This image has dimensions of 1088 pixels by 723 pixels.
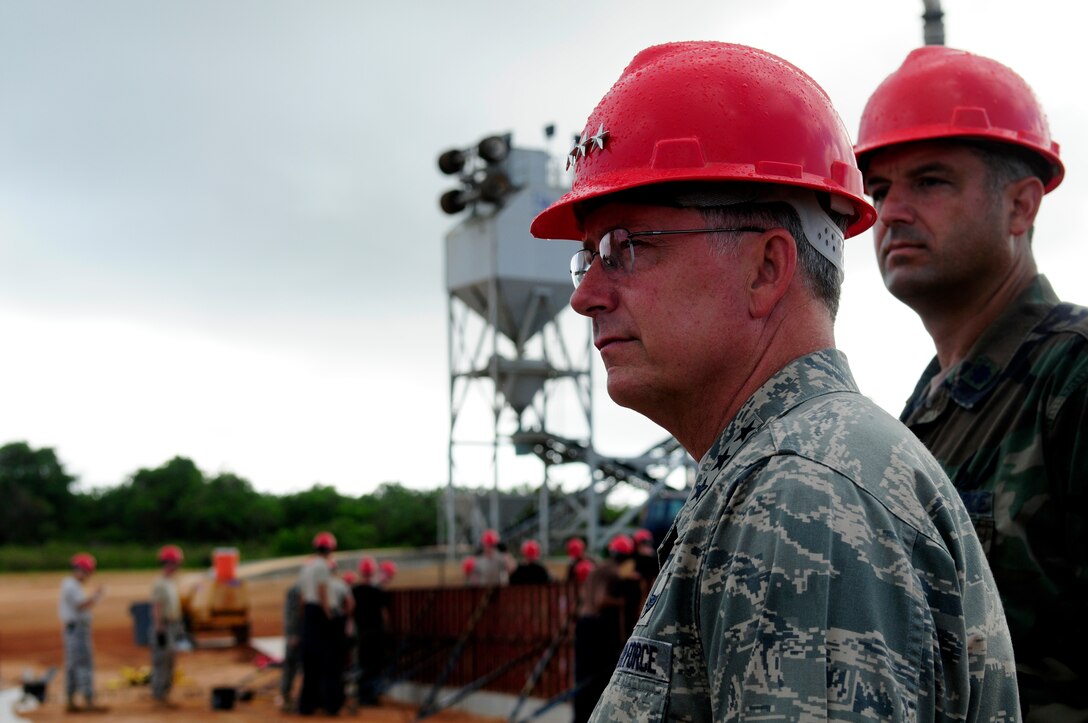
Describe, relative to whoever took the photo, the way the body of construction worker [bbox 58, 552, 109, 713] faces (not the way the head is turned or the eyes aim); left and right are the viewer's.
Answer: facing to the right of the viewer

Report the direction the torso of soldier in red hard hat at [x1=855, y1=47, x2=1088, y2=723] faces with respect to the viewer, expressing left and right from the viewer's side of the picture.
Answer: facing the viewer and to the left of the viewer

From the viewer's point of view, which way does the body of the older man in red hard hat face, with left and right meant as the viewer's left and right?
facing to the left of the viewer

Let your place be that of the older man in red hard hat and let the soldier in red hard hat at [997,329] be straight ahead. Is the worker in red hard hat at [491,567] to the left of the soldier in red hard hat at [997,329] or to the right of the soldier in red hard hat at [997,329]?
left

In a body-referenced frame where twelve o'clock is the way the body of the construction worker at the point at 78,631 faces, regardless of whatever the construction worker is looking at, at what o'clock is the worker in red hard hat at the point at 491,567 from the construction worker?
The worker in red hard hat is roughly at 12 o'clock from the construction worker.

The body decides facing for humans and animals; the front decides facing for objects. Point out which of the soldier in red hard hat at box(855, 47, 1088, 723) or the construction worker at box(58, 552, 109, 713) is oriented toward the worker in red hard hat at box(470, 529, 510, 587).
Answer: the construction worker

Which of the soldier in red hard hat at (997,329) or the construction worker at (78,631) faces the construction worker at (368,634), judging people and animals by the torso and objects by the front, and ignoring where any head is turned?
the construction worker at (78,631)

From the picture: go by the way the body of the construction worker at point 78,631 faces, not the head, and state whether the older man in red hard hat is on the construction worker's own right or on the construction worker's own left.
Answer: on the construction worker's own right

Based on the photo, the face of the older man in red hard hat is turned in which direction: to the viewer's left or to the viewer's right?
to the viewer's left

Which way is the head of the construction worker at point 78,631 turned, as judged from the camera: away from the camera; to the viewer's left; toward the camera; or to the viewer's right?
to the viewer's right

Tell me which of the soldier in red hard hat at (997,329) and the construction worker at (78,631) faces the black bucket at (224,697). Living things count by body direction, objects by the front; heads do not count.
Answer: the construction worker

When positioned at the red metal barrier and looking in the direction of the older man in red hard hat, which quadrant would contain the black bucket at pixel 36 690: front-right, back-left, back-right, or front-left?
back-right
